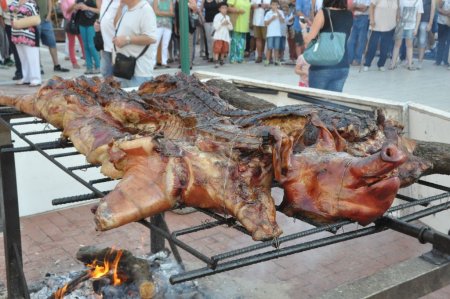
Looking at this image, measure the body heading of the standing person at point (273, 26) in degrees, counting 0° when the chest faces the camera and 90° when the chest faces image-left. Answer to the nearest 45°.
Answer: approximately 0°

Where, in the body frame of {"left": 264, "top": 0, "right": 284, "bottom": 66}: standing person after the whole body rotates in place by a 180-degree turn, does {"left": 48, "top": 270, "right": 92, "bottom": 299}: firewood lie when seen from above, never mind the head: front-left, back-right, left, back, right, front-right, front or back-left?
back

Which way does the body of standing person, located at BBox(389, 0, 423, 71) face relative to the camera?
toward the camera

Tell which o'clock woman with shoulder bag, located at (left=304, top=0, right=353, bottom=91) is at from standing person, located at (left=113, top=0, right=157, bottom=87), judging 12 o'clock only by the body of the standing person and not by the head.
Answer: The woman with shoulder bag is roughly at 8 o'clock from the standing person.

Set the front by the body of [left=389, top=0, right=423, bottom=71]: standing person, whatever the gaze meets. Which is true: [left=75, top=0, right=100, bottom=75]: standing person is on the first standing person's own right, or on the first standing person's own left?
on the first standing person's own right

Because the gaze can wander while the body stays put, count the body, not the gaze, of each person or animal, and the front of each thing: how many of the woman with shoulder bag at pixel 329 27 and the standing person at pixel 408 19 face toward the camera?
1

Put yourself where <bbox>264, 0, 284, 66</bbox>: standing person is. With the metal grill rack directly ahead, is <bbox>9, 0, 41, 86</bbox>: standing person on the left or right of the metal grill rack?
right

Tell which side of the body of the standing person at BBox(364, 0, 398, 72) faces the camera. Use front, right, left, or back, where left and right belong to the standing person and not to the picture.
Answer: front

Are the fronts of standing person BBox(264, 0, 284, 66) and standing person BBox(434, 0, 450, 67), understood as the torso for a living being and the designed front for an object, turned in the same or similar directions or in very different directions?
same or similar directions

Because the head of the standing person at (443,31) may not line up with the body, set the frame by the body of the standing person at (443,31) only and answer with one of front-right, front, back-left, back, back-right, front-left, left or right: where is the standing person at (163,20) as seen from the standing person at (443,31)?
front-right

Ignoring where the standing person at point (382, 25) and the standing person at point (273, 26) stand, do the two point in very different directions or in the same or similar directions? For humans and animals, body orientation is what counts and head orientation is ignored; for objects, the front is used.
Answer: same or similar directions

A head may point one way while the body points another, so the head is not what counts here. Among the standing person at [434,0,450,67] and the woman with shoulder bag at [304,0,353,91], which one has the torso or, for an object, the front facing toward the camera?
the standing person

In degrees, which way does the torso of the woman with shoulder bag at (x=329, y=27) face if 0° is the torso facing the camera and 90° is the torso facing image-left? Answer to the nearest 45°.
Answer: approximately 135°

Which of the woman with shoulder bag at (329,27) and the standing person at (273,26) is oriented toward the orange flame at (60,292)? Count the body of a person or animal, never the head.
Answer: the standing person

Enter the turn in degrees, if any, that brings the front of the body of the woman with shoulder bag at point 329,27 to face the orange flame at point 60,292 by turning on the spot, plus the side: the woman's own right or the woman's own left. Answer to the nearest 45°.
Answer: approximately 90° to the woman's own left

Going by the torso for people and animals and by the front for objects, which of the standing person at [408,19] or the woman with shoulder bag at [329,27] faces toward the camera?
the standing person

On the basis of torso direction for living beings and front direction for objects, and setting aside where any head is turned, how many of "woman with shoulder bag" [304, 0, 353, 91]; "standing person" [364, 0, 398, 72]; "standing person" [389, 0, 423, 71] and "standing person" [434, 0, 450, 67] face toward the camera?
3

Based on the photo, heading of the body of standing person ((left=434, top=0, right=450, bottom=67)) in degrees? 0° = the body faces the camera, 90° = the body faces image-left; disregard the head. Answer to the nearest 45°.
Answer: approximately 0°
